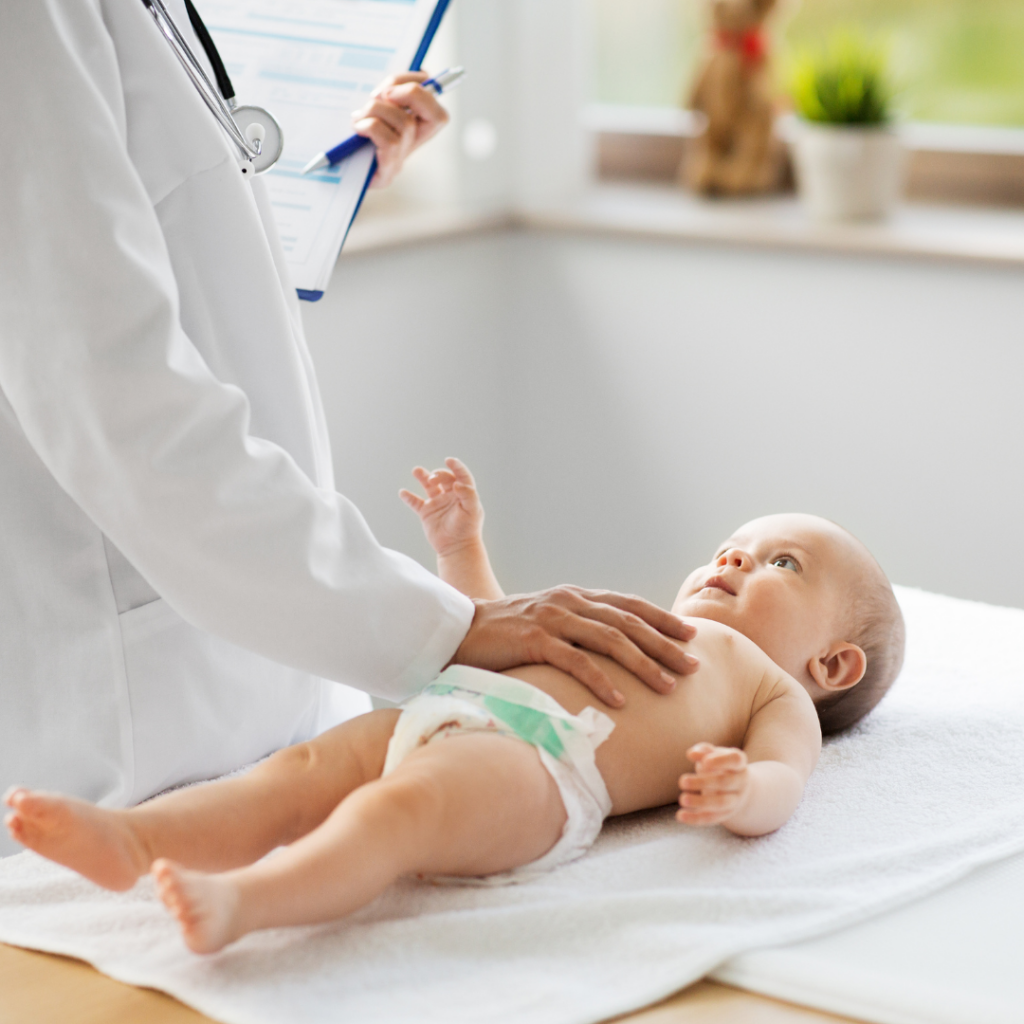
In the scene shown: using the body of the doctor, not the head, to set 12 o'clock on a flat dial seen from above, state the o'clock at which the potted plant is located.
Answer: The potted plant is roughly at 10 o'clock from the doctor.

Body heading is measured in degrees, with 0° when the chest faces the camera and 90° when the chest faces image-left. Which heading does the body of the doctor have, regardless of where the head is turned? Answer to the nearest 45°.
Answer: approximately 270°

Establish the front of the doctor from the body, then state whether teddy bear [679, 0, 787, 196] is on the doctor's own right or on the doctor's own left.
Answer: on the doctor's own left
